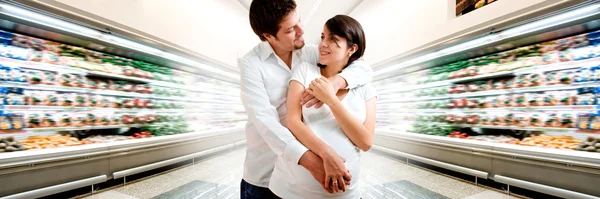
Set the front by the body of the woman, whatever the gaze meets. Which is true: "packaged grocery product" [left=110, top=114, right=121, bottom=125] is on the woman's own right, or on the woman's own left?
on the woman's own right

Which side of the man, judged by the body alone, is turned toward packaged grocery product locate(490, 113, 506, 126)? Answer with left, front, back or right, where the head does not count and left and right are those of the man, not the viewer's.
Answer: left

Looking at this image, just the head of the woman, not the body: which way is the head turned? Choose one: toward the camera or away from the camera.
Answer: toward the camera

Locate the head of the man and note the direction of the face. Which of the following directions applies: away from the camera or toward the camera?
toward the camera

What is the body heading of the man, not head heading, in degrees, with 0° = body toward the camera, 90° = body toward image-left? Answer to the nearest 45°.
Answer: approximately 315°

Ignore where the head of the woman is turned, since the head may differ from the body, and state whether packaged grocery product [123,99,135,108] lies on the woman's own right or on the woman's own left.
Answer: on the woman's own right

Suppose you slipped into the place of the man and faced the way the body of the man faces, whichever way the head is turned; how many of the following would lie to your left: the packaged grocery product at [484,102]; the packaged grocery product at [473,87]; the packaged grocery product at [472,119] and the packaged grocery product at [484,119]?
4
